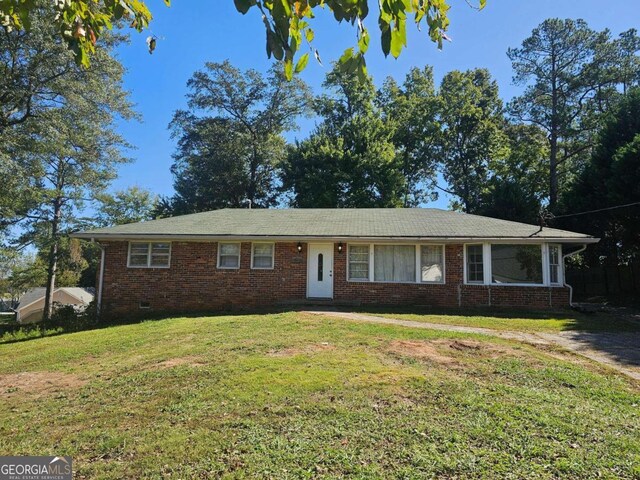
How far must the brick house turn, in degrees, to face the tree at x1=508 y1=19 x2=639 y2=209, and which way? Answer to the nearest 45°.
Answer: approximately 135° to its left

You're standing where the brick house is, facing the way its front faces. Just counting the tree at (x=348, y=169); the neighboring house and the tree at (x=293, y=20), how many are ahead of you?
1

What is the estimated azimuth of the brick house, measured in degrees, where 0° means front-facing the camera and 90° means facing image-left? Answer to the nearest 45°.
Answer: approximately 0°

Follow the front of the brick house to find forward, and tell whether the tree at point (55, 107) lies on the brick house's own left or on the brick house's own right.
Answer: on the brick house's own right

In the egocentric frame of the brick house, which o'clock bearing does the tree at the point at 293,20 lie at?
The tree is roughly at 12 o'clock from the brick house.

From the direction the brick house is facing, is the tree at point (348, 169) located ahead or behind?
behind

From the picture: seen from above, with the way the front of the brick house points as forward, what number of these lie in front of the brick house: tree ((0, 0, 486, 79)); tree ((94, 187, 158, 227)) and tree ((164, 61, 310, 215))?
1

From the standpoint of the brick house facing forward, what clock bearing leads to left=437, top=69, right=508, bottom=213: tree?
The tree is roughly at 7 o'clock from the brick house.

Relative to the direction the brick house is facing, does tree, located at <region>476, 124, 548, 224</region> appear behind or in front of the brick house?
behind
